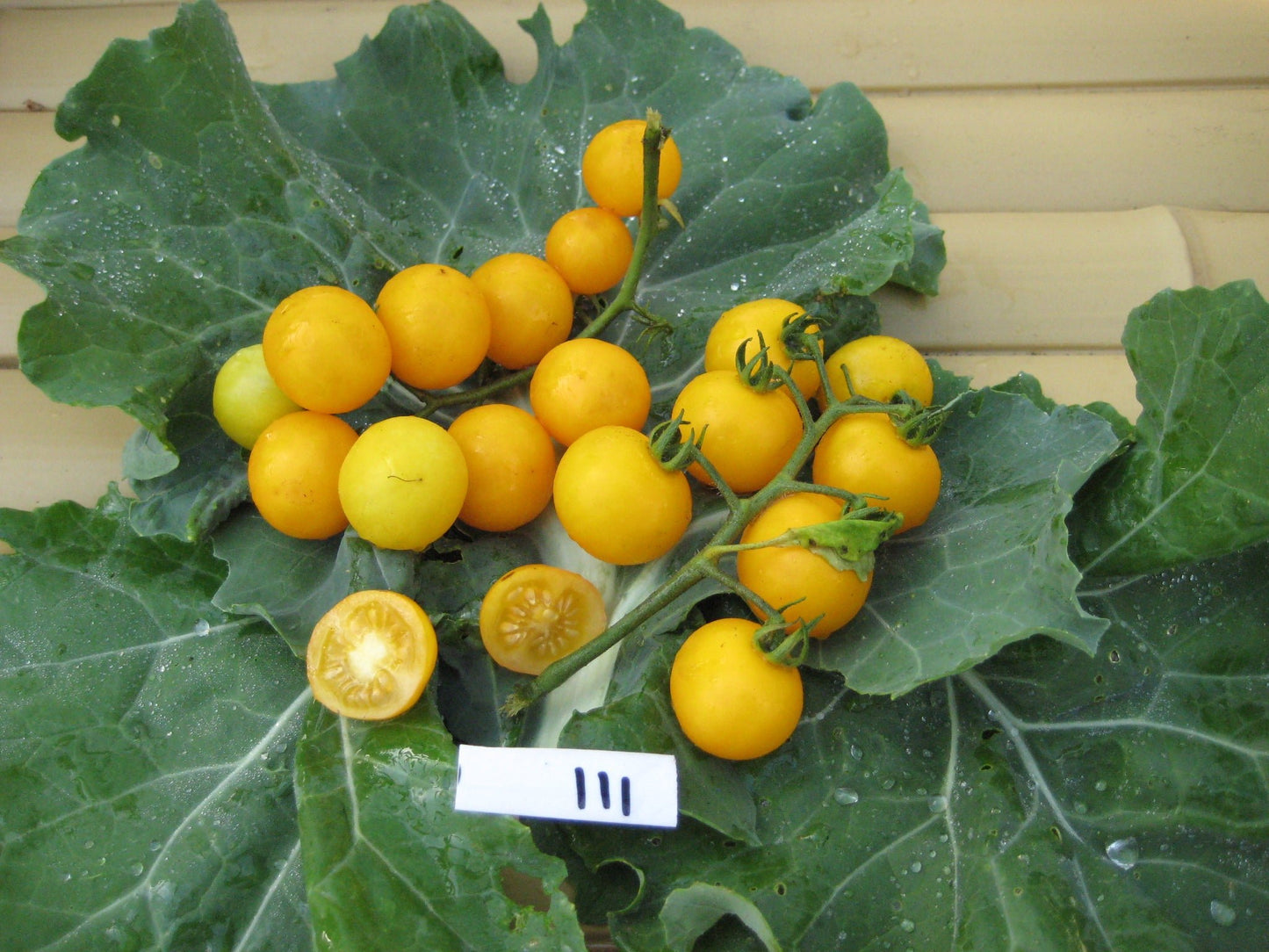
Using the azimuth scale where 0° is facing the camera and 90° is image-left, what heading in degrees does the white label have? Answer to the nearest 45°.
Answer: approximately 0°

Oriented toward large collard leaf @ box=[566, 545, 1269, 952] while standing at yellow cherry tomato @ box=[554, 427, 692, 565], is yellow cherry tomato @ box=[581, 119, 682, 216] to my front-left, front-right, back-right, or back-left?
back-left

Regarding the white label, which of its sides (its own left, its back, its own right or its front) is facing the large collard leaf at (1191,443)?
left
